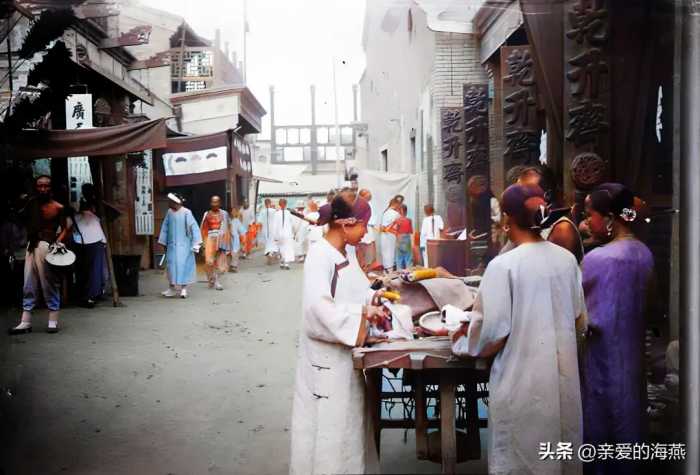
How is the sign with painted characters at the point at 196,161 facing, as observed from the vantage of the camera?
facing the viewer

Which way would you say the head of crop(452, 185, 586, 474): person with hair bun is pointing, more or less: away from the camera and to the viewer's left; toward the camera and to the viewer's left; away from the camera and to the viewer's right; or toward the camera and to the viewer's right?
away from the camera and to the viewer's left

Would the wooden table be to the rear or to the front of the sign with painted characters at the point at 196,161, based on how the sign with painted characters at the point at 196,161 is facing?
to the front

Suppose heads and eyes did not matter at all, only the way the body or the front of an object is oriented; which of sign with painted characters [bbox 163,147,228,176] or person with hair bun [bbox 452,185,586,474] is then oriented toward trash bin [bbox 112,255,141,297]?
the person with hair bun

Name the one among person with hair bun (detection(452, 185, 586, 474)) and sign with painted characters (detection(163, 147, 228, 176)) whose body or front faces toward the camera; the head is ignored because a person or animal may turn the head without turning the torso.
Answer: the sign with painted characters

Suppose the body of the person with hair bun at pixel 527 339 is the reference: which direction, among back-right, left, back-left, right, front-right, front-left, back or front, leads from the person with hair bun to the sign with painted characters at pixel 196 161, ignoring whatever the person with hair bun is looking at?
front

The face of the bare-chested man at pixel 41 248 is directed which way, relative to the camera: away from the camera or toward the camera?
toward the camera

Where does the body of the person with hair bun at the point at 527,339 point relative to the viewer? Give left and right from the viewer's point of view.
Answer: facing away from the viewer and to the left of the viewer

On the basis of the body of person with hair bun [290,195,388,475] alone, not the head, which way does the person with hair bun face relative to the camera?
to the viewer's right

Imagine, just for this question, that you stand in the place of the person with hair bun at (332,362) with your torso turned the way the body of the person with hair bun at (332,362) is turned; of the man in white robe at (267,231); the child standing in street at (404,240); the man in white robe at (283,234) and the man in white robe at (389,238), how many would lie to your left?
4

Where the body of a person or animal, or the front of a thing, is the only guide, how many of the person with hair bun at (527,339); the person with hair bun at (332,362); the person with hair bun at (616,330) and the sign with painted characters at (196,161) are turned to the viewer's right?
1

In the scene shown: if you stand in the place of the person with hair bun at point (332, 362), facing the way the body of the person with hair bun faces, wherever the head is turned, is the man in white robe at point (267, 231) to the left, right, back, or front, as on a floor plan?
left

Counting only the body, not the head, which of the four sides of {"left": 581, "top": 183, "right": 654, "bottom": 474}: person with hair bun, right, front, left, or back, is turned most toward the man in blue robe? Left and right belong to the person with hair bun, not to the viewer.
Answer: front

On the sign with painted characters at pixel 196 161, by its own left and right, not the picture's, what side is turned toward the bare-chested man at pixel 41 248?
front
